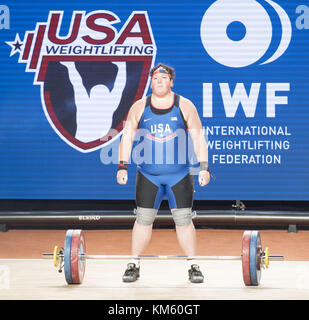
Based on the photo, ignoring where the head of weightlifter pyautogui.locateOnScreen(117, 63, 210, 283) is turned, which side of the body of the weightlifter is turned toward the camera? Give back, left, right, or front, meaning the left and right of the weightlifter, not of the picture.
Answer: front

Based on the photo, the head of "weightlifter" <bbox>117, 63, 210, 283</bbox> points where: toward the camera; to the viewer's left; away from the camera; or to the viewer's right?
toward the camera
